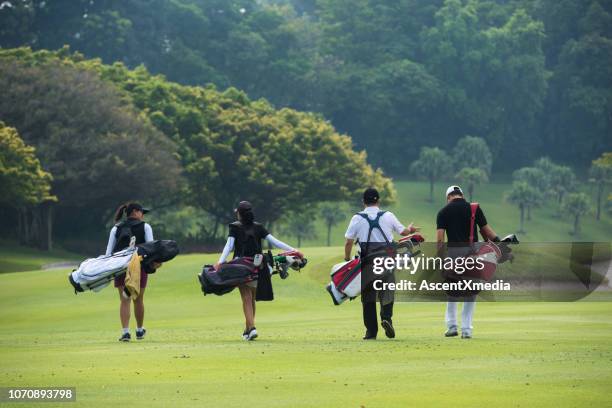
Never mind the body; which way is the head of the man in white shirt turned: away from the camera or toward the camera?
away from the camera

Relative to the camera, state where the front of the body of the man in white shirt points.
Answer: away from the camera

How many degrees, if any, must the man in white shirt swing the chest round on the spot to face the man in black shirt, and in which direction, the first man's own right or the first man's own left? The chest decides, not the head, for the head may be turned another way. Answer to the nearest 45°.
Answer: approximately 90° to the first man's own right

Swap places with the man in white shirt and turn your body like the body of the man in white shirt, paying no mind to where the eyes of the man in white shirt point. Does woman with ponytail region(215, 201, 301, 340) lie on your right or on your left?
on your left
